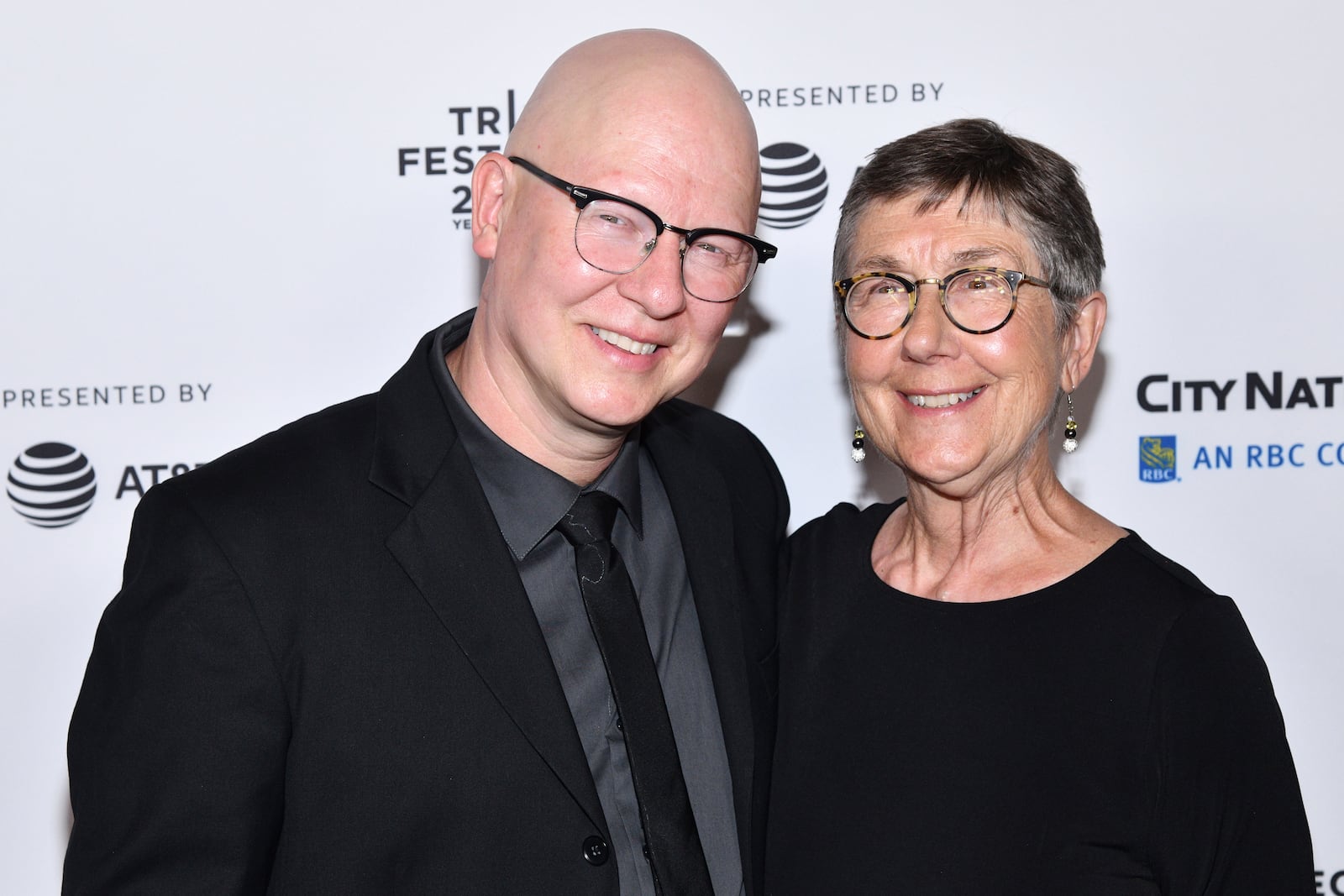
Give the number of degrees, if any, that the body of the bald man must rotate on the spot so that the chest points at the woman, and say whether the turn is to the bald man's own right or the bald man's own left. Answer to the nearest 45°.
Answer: approximately 45° to the bald man's own left

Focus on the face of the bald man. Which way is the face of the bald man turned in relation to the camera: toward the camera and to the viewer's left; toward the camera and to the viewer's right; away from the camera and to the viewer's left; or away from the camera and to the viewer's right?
toward the camera and to the viewer's right

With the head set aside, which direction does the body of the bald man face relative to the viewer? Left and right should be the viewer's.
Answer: facing the viewer and to the right of the viewer
